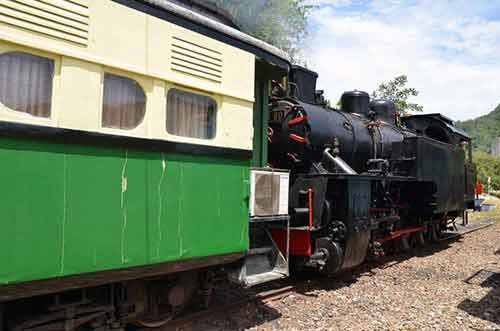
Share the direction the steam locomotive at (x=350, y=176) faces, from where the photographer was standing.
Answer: facing the viewer and to the left of the viewer

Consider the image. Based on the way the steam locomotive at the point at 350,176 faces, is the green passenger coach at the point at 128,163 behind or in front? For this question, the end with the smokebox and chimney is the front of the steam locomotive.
in front

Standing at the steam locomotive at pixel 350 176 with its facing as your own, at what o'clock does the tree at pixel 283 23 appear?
The tree is roughly at 4 o'clock from the steam locomotive.
